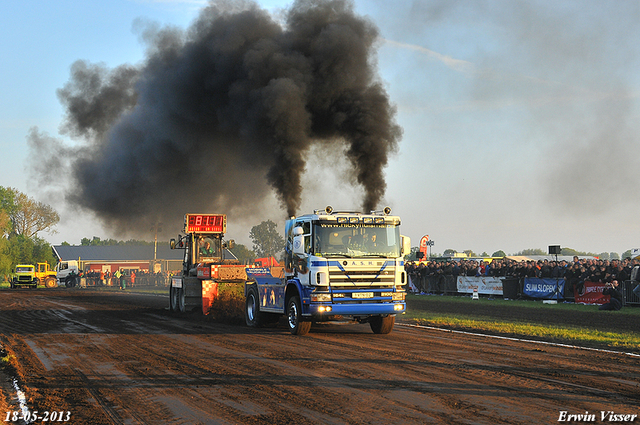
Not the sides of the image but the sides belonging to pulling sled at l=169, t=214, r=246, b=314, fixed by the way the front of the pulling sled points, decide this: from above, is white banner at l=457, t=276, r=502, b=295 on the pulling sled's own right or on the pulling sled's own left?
on the pulling sled's own left

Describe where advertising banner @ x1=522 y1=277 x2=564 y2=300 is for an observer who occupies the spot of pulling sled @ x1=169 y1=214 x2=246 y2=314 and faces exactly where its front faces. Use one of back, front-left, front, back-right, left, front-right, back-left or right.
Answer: front-left

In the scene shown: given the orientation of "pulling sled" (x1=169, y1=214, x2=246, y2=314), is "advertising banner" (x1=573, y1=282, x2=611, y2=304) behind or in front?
in front
